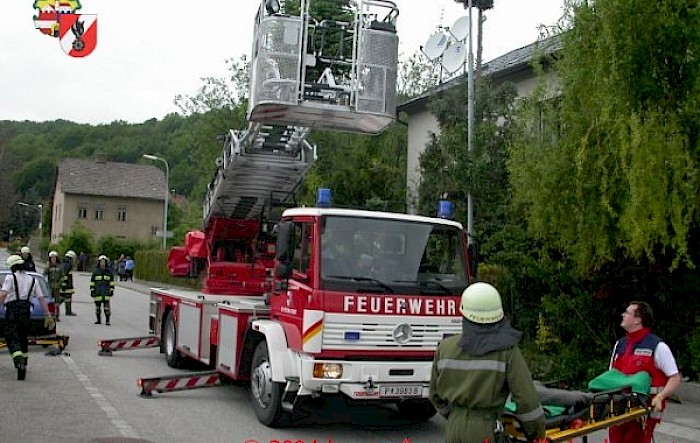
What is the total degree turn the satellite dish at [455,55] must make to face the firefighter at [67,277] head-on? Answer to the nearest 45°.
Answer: approximately 45° to its right

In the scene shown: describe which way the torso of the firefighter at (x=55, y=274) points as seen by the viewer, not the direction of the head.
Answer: toward the camera

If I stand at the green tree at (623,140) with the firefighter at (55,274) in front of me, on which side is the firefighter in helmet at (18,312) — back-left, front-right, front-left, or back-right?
front-left

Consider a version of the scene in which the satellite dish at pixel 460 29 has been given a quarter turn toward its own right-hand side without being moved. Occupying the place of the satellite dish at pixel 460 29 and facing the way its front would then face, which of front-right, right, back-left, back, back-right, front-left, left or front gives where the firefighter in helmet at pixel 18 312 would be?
left

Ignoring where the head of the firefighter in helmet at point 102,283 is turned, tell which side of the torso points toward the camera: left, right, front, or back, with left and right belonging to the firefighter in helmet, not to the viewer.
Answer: front

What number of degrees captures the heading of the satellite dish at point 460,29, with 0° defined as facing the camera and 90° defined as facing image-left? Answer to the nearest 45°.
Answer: approximately 45°

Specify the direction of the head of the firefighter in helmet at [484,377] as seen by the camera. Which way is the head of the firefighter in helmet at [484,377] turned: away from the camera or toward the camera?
away from the camera

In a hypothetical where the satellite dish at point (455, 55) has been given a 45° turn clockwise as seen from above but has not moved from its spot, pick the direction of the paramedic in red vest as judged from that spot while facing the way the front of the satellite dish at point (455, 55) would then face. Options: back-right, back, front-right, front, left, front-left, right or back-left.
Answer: left

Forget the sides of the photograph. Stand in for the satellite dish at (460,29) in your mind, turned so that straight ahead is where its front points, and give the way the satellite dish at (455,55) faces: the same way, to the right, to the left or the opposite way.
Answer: the same way

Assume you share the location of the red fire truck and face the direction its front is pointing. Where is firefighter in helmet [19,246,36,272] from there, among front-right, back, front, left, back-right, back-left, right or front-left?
back

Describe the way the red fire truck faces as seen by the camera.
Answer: facing the viewer and to the right of the viewer

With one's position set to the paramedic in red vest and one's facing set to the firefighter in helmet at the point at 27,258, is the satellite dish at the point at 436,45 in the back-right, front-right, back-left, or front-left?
front-right

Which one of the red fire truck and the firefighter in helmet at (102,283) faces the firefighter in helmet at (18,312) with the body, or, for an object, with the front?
the firefighter in helmet at (102,283)

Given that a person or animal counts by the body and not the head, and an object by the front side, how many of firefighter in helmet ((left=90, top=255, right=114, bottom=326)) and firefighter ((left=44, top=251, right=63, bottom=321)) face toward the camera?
2

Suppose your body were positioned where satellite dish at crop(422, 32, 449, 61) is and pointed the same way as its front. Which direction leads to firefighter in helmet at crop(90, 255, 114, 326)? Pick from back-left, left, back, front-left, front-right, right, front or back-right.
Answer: front-right

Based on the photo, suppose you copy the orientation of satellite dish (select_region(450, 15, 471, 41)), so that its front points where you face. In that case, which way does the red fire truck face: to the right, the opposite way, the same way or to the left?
to the left
